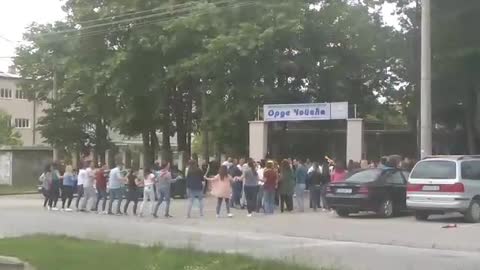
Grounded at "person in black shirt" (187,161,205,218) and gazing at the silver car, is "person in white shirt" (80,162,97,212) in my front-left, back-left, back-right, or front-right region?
back-left

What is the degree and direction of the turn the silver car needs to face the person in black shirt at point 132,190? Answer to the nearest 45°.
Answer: approximately 135° to its left

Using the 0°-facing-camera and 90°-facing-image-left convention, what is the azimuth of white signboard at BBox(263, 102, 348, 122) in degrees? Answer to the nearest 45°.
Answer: approximately 0°
